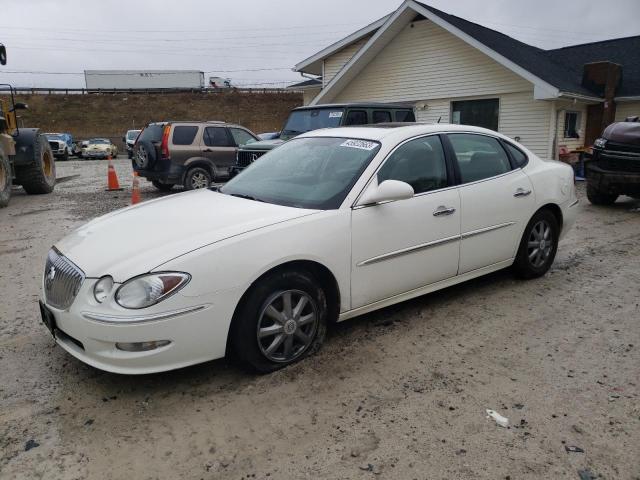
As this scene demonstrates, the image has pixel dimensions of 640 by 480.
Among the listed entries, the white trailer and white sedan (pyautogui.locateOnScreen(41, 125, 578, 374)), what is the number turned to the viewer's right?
1

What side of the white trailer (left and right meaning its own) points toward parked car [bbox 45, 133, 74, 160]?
right

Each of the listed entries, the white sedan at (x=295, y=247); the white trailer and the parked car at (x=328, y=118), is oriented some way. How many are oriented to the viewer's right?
1

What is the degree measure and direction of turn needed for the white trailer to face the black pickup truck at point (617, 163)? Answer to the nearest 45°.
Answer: approximately 90° to its right

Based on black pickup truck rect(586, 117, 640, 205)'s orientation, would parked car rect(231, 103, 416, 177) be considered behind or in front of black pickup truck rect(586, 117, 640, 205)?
in front

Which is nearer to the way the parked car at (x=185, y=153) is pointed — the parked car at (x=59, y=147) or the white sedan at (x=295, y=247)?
the parked car

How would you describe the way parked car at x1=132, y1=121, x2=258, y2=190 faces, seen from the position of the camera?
facing away from the viewer and to the right of the viewer

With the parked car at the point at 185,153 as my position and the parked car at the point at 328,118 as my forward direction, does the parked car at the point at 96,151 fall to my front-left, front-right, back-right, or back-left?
back-left

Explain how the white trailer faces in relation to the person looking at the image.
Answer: facing to the right of the viewer

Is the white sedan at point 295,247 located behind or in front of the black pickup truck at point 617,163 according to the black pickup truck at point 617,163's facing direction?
in front

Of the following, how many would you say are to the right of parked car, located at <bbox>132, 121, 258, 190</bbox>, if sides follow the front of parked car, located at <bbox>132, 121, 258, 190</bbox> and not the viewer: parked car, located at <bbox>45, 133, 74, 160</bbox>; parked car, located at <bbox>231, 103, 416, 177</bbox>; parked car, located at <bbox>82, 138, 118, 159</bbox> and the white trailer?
1

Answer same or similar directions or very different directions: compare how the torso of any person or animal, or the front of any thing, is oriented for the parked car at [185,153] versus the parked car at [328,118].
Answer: very different directions

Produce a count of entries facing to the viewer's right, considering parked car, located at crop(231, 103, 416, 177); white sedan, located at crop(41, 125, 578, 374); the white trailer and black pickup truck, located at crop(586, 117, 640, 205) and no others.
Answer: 1

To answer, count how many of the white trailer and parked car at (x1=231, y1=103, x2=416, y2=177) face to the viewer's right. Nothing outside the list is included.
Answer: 1

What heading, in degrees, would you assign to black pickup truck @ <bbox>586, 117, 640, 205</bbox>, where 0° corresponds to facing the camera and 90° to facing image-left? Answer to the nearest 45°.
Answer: approximately 45°

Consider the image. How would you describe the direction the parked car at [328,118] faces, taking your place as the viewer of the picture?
facing the viewer and to the left of the viewer

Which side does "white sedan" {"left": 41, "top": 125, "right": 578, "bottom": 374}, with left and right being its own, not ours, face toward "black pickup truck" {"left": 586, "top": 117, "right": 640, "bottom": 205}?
back
